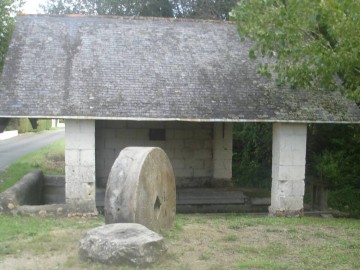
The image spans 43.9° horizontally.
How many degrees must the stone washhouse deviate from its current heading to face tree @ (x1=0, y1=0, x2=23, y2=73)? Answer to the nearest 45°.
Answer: approximately 135° to its right

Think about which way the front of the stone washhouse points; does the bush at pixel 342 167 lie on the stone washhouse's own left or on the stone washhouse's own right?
on the stone washhouse's own left

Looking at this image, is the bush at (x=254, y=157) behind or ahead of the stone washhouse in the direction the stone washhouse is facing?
behind

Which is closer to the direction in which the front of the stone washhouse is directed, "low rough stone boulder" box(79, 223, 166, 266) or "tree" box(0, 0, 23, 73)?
the low rough stone boulder

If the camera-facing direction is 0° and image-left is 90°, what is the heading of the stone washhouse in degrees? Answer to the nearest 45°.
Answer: approximately 0°

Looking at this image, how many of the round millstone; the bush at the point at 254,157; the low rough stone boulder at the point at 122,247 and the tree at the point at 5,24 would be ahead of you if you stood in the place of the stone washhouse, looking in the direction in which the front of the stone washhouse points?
2

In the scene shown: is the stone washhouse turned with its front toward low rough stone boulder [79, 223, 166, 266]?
yes

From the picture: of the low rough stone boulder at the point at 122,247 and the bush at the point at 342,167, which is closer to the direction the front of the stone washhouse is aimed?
the low rough stone boulder

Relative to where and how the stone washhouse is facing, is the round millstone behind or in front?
in front
